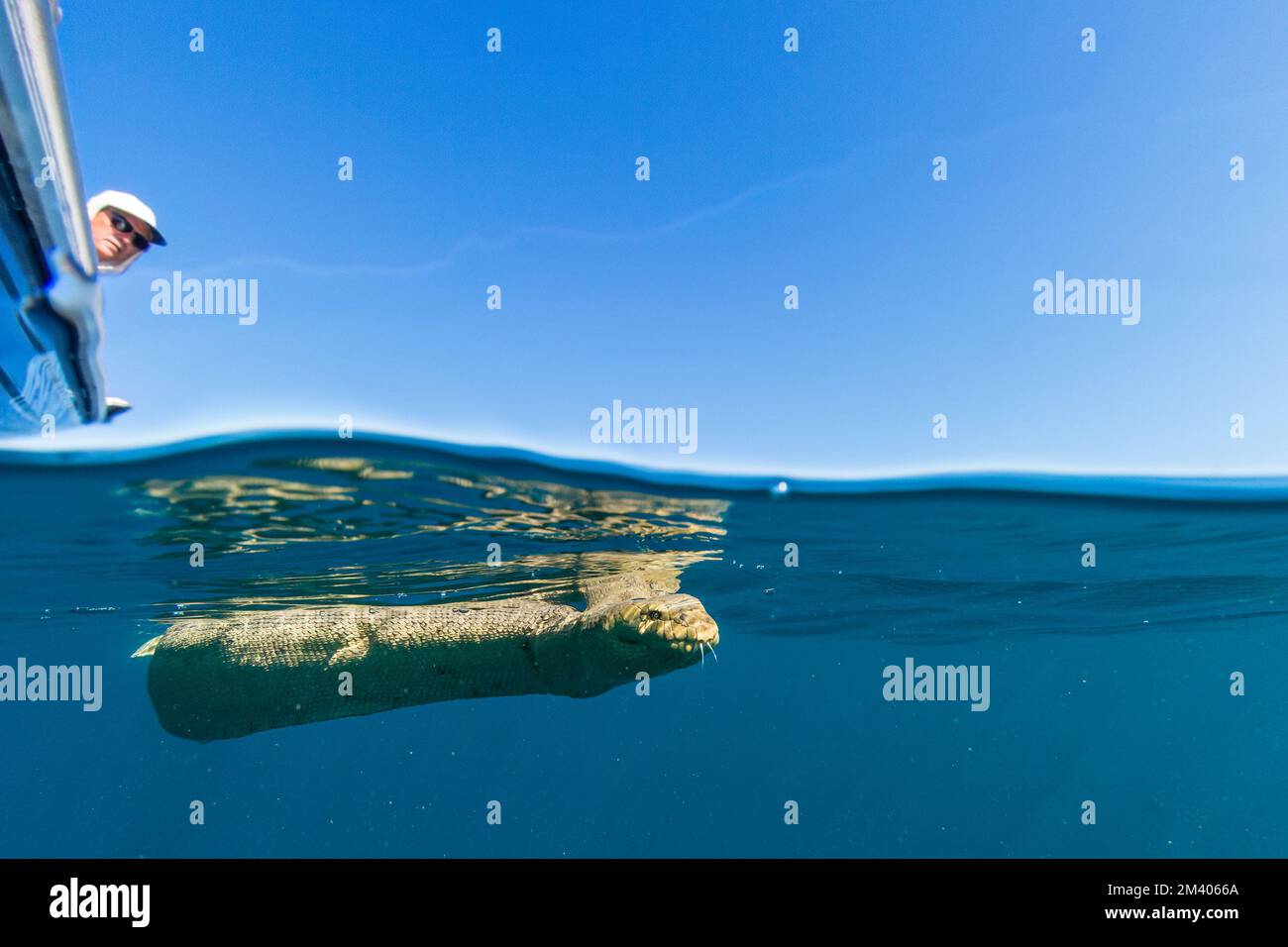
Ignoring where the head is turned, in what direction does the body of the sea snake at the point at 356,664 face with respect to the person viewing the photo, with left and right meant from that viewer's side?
facing to the right of the viewer

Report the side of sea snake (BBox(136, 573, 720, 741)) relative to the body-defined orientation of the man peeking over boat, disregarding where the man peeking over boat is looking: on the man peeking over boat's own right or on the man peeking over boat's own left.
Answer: on the man peeking over boat's own left
